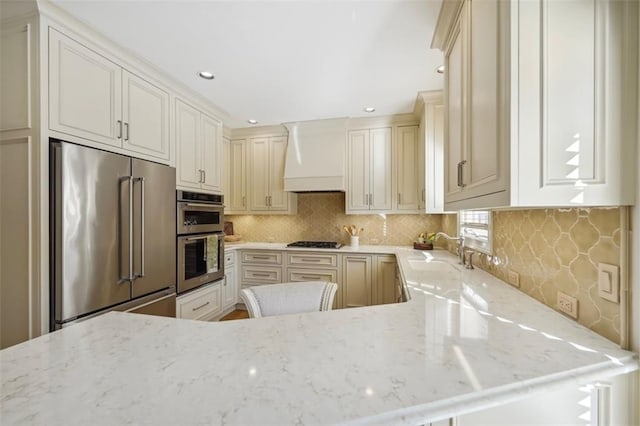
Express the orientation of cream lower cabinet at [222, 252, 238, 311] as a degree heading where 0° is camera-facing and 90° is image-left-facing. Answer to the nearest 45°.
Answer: approximately 315°

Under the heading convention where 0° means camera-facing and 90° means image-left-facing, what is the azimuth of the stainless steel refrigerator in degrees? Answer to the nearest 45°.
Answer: approximately 315°

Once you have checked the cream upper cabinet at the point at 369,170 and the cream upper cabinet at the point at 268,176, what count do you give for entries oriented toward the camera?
2

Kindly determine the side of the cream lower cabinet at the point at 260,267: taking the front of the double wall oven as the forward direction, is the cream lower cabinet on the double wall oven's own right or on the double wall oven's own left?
on the double wall oven's own left

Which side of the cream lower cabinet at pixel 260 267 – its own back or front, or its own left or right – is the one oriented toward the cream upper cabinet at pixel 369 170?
left
